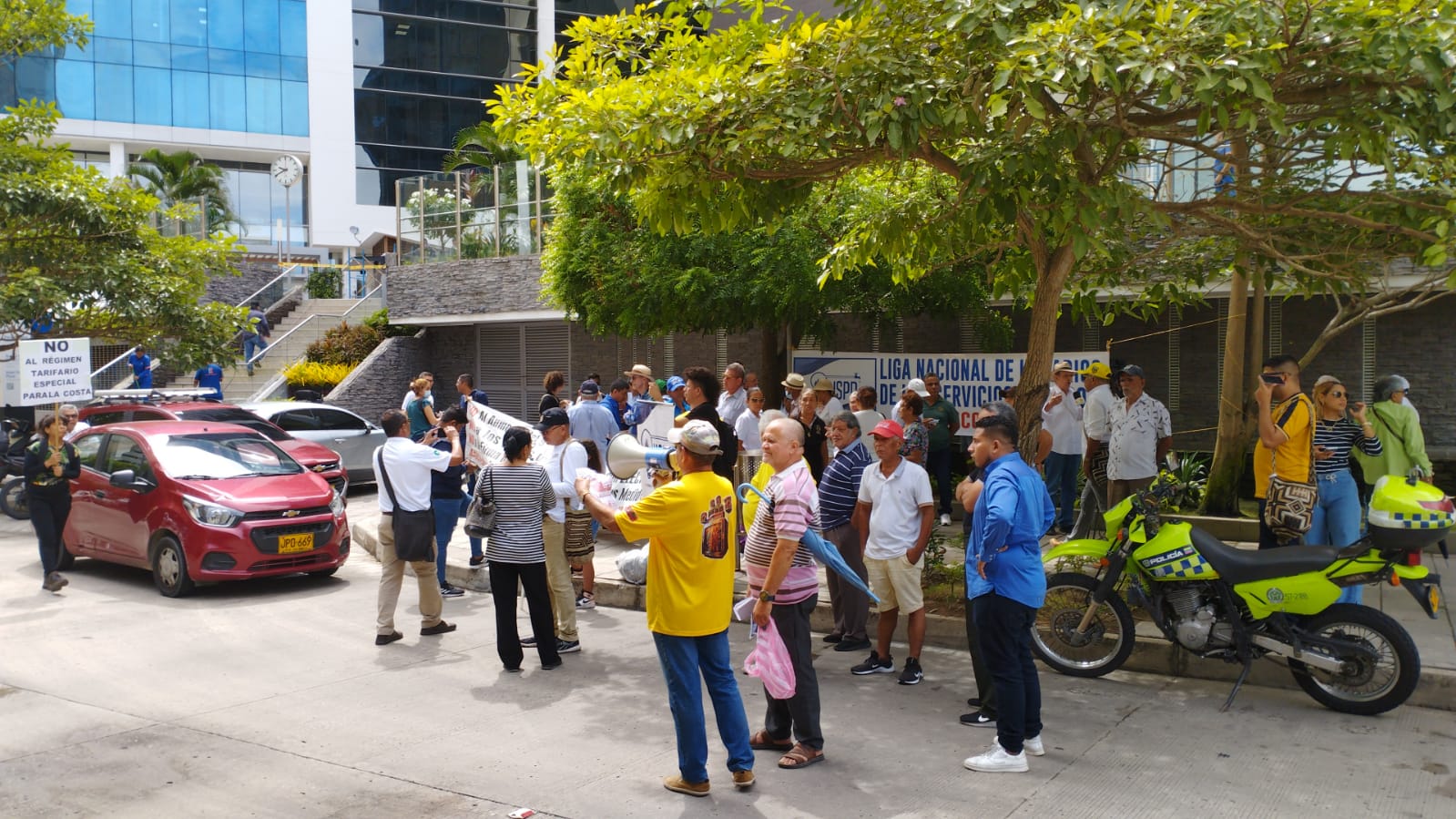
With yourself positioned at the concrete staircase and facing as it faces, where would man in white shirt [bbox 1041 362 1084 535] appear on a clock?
The man in white shirt is roughly at 10 o'clock from the concrete staircase.

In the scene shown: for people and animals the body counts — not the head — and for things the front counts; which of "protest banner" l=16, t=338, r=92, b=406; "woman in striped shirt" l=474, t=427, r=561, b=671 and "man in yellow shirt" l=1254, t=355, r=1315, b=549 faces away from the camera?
the woman in striped shirt

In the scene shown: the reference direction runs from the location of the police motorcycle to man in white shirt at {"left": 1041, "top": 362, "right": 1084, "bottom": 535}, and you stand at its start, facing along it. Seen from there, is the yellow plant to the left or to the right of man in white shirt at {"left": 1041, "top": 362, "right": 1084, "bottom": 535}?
left

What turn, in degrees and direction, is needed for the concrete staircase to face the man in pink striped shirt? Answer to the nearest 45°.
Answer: approximately 45° to its left

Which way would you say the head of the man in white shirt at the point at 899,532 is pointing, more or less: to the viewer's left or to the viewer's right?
to the viewer's left

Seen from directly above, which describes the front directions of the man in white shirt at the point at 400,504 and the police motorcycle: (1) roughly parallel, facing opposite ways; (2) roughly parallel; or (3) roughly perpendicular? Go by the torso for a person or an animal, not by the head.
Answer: roughly perpendicular

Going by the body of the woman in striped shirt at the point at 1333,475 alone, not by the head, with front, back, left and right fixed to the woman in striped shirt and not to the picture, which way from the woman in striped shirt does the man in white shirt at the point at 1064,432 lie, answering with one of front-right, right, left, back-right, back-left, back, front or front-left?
back-right

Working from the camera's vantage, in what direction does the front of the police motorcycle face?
facing to the left of the viewer

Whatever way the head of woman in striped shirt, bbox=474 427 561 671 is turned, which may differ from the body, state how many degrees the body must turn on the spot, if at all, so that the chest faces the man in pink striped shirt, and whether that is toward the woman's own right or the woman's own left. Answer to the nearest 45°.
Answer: approximately 135° to the woman's own right

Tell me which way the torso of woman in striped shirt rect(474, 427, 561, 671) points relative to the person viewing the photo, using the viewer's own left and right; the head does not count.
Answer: facing away from the viewer

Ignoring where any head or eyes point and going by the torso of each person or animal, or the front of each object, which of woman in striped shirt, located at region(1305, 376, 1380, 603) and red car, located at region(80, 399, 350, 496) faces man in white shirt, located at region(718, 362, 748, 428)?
the red car

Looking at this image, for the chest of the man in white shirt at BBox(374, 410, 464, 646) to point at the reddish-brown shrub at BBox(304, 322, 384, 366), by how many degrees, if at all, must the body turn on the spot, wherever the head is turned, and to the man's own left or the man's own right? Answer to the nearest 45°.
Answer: approximately 45° to the man's own left

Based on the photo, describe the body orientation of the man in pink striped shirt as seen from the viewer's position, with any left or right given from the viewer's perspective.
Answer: facing to the left of the viewer
